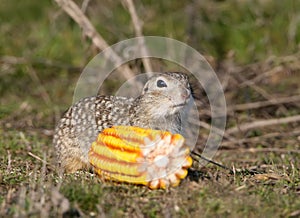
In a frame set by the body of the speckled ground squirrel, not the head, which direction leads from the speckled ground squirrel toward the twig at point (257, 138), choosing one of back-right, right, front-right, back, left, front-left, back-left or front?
front-left

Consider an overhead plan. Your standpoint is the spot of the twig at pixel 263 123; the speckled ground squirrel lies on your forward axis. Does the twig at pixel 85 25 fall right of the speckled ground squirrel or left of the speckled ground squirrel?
right

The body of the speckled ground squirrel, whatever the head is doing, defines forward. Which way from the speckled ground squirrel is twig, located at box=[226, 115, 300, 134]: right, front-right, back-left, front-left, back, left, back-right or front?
front-left

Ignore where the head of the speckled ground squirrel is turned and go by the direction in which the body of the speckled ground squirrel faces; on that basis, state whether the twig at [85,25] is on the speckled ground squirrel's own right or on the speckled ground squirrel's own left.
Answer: on the speckled ground squirrel's own left

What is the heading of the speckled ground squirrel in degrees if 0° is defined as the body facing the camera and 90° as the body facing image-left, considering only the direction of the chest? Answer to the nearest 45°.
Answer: approximately 270°

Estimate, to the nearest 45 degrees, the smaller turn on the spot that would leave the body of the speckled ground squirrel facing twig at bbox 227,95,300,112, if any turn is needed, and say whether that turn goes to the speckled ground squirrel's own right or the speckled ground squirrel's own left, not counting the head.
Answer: approximately 45° to the speckled ground squirrel's own left
